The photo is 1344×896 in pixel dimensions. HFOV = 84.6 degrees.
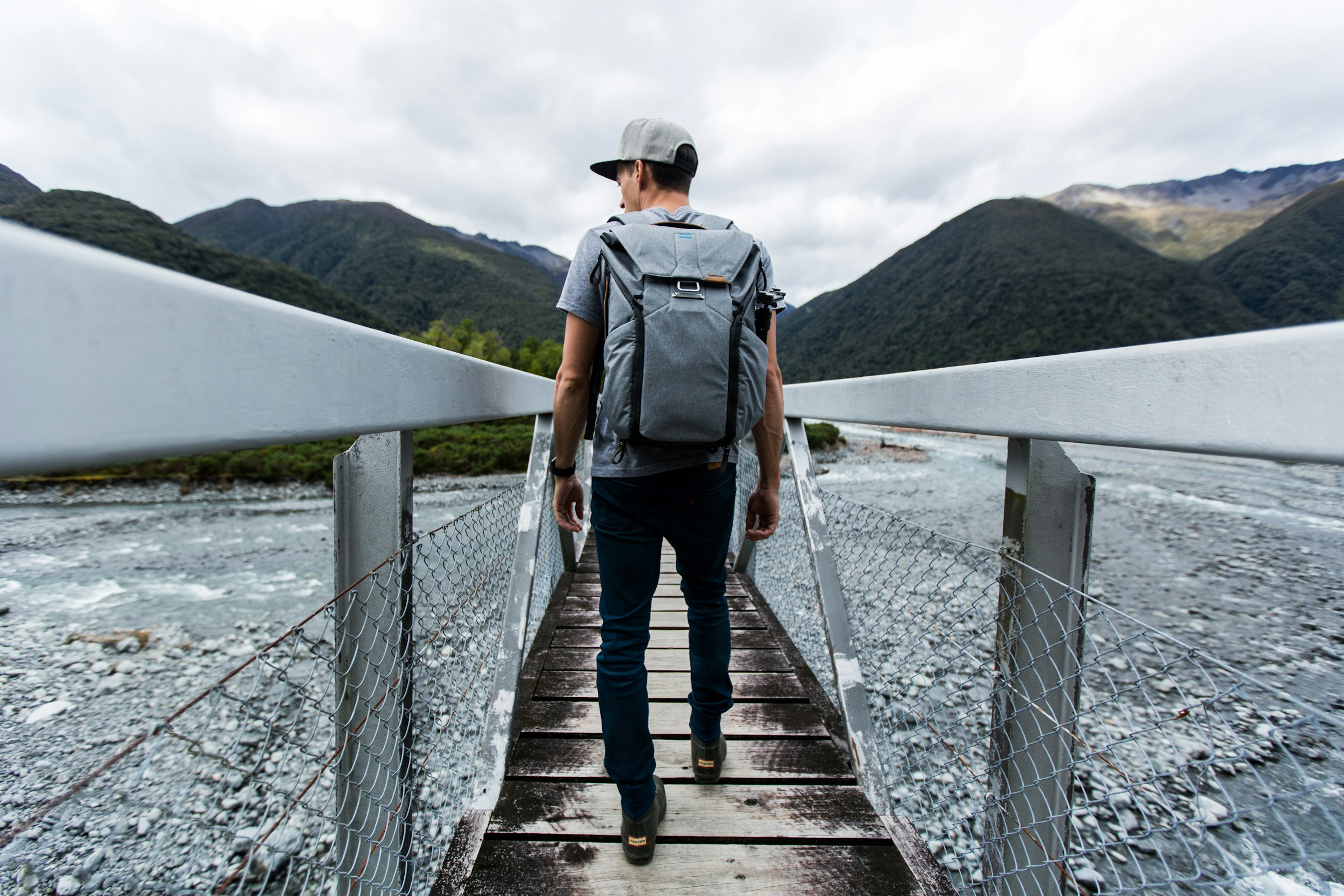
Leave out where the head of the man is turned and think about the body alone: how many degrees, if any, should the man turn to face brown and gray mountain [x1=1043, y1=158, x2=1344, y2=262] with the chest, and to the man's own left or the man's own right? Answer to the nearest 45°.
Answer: approximately 45° to the man's own right

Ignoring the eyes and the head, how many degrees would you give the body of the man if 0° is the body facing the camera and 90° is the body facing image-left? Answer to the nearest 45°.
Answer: approximately 180°

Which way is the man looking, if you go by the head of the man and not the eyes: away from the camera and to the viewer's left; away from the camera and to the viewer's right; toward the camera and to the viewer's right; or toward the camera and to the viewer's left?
away from the camera and to the viewer's left

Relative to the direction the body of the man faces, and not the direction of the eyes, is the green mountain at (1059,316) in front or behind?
in front
